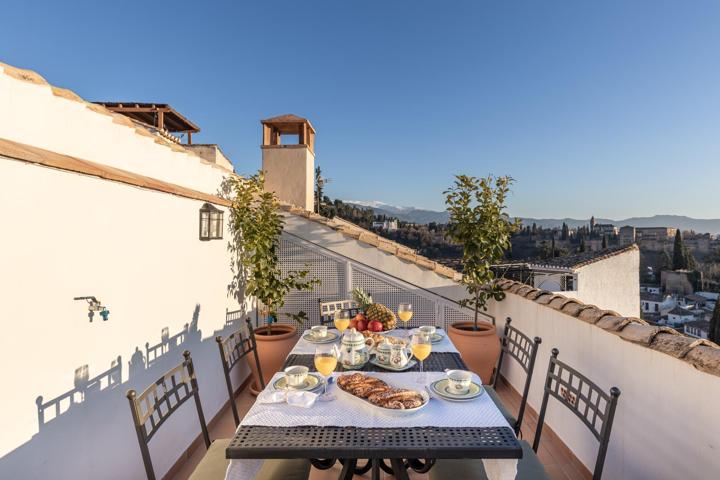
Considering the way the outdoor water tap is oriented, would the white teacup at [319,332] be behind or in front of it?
in front

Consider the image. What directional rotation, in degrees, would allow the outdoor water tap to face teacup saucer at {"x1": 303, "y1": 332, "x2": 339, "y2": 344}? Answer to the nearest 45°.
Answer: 0° — it already faces it

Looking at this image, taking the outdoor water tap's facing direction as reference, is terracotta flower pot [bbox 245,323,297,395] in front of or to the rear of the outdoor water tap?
in front

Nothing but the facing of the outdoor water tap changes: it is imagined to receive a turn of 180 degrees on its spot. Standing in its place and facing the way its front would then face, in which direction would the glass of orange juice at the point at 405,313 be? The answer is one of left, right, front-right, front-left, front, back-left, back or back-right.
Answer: back

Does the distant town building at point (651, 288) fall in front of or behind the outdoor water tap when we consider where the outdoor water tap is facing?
in front

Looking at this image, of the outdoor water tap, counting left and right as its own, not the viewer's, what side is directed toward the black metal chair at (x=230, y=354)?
front

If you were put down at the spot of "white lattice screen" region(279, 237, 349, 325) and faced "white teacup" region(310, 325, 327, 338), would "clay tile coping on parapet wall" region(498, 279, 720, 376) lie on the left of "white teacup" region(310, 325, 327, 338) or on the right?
left

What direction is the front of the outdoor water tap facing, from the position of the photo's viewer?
facing to the right of the viewer

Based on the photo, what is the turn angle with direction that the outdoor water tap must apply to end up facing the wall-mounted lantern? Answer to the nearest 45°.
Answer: approximately 45° to its left

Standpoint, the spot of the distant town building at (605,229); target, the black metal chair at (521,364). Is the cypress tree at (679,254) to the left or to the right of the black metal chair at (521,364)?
left
